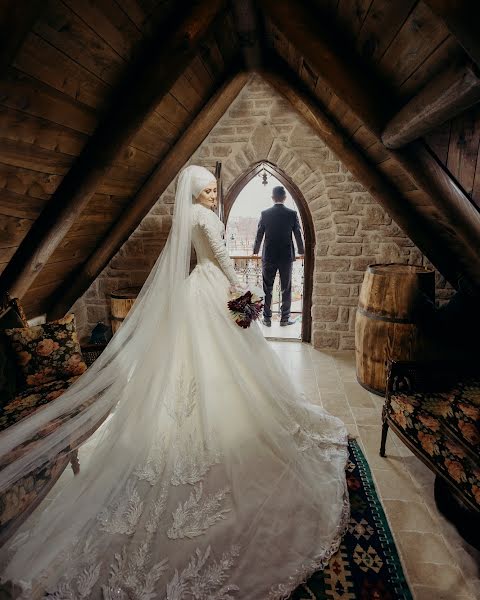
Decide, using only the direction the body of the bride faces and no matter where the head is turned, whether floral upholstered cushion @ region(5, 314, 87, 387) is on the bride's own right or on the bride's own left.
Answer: on the bride's own left

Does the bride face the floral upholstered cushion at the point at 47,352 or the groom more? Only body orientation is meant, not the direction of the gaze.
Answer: the groom

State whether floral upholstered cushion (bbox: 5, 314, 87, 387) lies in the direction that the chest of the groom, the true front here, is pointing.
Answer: no

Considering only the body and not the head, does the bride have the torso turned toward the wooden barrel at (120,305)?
no

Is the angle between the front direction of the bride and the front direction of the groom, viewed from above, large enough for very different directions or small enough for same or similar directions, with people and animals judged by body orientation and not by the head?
same or similar directions

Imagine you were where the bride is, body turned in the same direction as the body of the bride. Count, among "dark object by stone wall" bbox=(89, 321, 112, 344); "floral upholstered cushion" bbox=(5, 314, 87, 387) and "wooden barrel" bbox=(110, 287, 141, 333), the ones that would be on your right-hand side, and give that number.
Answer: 0

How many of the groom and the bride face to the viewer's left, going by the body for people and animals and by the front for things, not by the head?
0

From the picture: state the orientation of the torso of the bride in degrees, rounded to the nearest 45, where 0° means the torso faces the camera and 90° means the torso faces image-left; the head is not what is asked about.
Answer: approximately 225°

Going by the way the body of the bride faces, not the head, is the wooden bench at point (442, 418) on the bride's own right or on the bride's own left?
on the bride's own right

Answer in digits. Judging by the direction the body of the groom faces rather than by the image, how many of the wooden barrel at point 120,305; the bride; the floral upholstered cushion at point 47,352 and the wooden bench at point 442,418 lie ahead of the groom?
0

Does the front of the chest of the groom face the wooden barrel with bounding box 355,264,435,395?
no

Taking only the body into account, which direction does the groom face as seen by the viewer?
away from the camera

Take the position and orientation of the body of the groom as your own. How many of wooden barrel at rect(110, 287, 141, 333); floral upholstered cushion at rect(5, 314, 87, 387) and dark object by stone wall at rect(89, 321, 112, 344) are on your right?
0

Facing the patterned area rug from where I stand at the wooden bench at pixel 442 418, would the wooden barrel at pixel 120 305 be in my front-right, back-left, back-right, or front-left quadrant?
front-right

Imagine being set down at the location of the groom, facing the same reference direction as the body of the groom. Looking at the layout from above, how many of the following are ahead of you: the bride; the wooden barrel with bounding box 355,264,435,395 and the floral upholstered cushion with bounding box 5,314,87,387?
0
